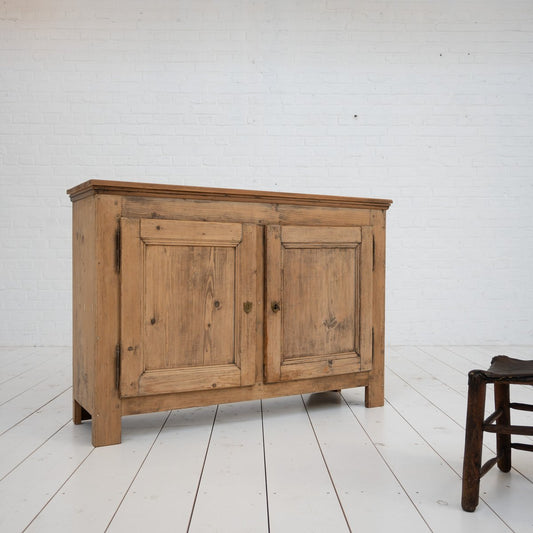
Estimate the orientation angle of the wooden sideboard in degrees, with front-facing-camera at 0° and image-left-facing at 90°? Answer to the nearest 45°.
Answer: approximately 315°

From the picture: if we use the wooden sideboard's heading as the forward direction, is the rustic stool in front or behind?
in front
